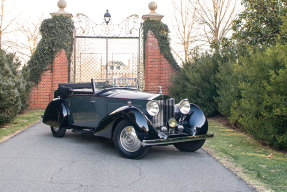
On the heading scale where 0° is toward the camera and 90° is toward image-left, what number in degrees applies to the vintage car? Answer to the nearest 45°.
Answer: approximately 315°

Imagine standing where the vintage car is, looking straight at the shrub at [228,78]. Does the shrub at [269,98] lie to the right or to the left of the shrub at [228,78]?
right

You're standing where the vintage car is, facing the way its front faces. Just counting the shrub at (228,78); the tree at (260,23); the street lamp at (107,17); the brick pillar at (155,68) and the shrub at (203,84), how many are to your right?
0

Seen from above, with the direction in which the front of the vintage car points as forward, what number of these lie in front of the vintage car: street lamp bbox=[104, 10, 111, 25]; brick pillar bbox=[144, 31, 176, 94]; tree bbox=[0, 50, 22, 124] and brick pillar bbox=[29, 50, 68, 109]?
0

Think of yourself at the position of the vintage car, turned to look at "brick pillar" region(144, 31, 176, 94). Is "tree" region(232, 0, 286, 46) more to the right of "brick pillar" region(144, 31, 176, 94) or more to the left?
right

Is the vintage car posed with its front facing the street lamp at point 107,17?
no

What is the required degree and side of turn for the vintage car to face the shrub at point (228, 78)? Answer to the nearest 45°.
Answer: approximately 90° to its left

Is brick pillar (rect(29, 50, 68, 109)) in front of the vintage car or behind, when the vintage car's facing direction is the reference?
behind

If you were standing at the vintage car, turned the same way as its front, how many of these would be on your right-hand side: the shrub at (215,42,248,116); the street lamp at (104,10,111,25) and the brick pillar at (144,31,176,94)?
0

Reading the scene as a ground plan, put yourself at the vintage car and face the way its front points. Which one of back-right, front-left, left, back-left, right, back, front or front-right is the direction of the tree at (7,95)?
back

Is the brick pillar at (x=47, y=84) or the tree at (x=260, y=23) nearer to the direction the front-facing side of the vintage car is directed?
the tree

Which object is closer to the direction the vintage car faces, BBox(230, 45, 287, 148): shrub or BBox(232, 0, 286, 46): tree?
the shrub

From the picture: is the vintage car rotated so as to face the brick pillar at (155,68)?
no

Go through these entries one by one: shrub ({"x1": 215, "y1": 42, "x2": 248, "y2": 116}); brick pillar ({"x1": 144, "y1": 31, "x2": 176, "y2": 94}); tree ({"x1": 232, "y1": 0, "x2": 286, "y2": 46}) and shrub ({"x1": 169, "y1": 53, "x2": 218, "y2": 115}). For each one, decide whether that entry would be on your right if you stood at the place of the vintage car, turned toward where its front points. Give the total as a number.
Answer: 0

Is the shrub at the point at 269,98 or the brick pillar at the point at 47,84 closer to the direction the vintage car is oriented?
the shrub

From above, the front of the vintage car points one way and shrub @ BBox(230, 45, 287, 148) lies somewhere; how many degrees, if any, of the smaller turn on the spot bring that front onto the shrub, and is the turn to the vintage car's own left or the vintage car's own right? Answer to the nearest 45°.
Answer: approximately 45° to the vintage car's own left

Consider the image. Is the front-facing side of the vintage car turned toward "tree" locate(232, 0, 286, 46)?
no
